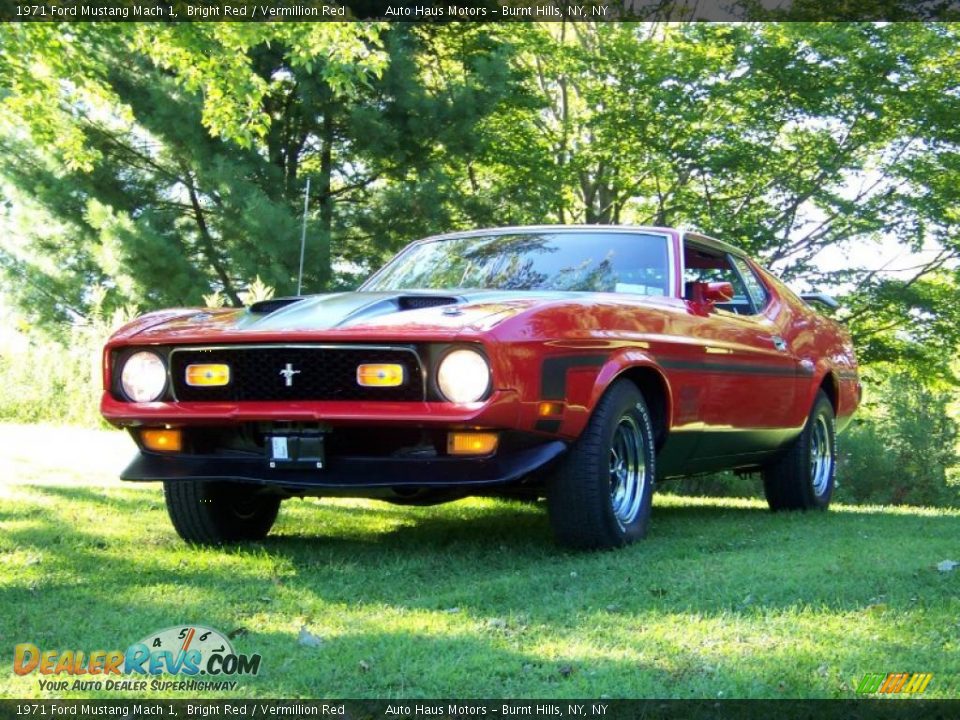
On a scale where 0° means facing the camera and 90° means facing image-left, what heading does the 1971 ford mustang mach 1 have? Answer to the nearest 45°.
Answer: approximately 45°
